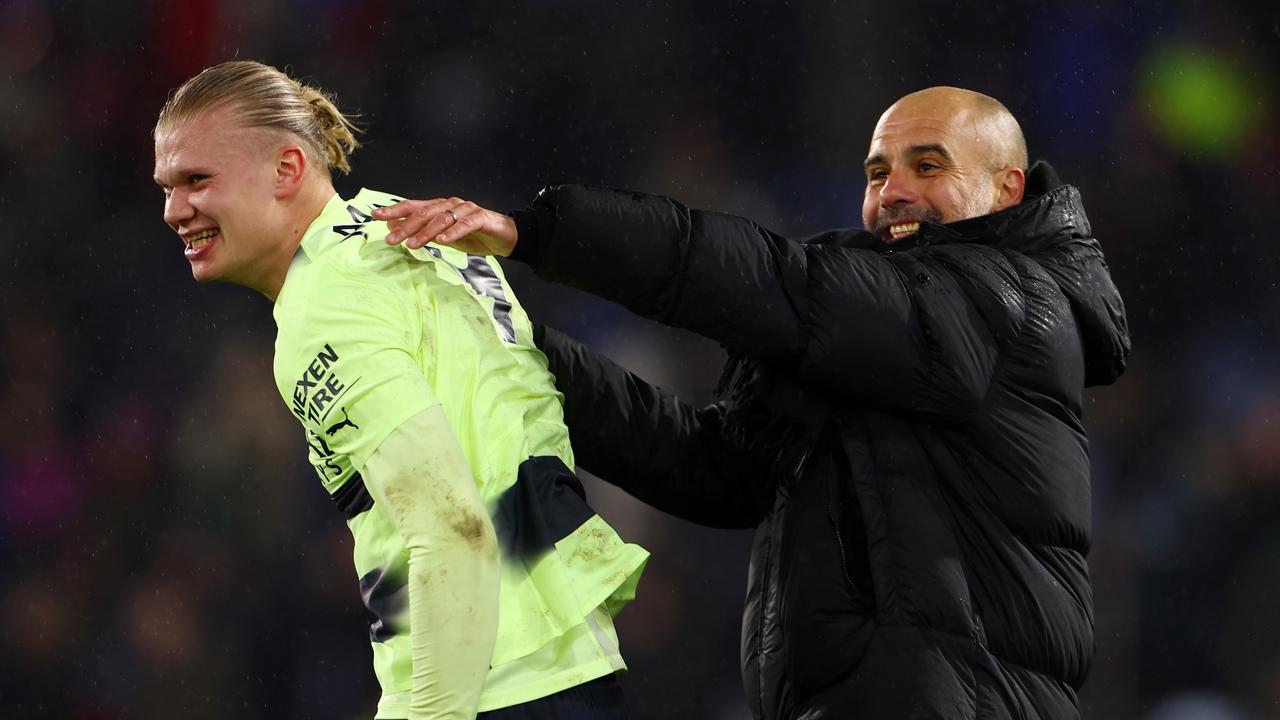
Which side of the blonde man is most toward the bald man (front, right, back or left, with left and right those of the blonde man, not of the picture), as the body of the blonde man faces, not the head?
back

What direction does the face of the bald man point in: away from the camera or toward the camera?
toward the camera

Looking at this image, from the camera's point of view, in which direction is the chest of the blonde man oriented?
to the viewer's left
